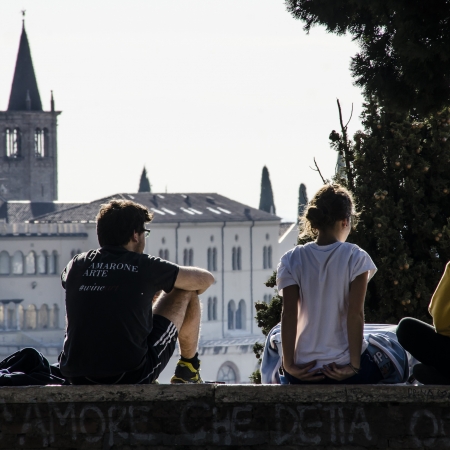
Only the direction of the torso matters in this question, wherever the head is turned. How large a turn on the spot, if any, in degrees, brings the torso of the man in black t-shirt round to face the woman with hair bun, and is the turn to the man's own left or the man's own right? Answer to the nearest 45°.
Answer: approximately 45° to the man's own right

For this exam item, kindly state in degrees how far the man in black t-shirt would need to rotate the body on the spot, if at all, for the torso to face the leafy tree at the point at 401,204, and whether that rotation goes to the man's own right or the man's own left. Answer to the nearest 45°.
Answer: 0° — they already face it

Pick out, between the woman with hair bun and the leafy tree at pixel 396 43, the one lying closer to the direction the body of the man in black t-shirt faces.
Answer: the leafy tree

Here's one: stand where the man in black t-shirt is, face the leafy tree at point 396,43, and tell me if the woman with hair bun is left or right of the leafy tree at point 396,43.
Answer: right

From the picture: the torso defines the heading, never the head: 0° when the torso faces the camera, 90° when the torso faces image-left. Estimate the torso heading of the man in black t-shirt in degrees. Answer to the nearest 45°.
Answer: approximately 225°
